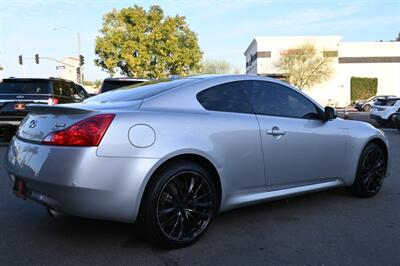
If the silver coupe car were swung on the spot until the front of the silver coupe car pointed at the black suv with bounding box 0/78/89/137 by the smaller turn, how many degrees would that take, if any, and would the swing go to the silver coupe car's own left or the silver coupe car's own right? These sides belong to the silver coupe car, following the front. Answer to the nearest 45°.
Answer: approximately 90° to the silver coupe car's own left

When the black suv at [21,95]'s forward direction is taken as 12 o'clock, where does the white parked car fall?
The white parked car is roughly at 1 o'clock from the black suv.

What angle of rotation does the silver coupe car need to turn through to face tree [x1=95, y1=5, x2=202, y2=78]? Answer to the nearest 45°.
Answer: approximately 45° to its left

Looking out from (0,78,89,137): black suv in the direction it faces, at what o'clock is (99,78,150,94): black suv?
(99,78,150,94): black suv is roughly at 2 o'clock from (0,78,89,137): black suv.

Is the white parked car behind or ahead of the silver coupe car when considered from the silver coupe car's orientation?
ahead

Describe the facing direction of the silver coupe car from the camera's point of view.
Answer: facing away from the viewer and to the right of the viewer

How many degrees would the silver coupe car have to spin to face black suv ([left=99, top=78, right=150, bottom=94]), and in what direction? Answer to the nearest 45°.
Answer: approximately 45° to its left

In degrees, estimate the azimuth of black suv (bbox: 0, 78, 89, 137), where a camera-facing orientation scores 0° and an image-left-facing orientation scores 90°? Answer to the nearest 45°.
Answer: approximately 225°

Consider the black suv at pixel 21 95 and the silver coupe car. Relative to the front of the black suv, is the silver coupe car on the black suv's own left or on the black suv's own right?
on the black suv's own right
